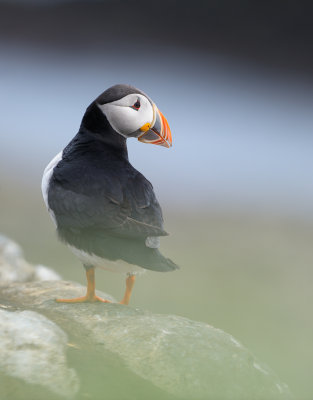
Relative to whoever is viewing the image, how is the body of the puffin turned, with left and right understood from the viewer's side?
facing away from the viewer and to the left of the viewer
